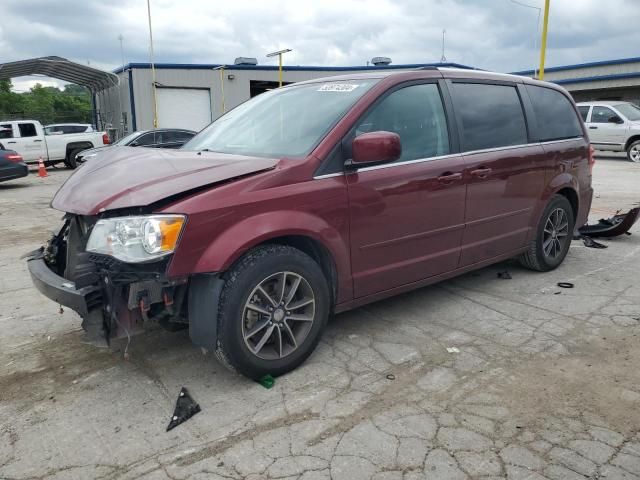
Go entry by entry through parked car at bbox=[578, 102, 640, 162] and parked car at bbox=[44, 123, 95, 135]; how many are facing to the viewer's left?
1

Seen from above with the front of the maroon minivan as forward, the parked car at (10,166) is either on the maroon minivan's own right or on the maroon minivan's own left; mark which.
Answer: on the maroon minivan's own right

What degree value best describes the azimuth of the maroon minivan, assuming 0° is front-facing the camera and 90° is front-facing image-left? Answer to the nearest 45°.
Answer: approximately 45°

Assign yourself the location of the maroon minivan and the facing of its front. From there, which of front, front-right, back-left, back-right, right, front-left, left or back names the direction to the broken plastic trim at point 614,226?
back

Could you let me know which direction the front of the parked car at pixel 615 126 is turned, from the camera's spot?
facing the viewer and to the right of the viewer
